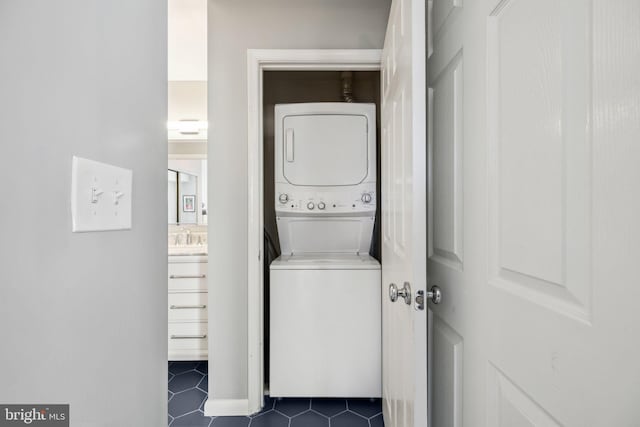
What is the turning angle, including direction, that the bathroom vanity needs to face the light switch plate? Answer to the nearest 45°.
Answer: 0° — it already faces it

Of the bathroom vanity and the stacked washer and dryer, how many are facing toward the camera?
2

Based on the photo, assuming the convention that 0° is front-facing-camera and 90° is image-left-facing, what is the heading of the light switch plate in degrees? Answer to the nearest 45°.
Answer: approximately 315°

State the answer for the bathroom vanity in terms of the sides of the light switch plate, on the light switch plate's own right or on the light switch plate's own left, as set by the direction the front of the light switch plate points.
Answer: on the light switch plate's own left

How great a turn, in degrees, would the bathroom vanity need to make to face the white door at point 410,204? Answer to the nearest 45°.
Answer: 0° — it already faces it
